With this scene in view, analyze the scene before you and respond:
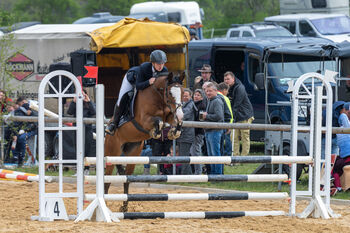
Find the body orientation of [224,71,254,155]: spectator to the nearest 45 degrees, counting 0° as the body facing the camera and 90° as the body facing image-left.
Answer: approximately 45°

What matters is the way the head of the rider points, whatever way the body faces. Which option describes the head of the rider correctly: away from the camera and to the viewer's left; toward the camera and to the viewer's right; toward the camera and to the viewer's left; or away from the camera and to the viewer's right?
toward the camera and to the viewer's right

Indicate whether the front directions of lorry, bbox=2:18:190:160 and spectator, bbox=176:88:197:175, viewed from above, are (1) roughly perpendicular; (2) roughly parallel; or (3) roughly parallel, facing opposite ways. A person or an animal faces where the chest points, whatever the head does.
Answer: roughly perpendicular

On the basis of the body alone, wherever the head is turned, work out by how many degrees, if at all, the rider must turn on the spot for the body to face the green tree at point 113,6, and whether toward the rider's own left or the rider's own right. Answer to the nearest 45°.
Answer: approximately 135° to the rider's own left

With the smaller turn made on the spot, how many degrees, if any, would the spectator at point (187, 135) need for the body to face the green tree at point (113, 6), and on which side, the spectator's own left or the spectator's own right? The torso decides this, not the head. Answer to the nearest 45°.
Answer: approximately 135° to the spectator's own right

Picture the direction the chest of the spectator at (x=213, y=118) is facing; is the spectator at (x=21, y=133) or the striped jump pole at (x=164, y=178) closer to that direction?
the striped jump pole

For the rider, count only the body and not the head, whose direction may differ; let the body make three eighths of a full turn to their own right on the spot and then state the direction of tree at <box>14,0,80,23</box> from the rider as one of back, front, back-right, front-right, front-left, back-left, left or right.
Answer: right

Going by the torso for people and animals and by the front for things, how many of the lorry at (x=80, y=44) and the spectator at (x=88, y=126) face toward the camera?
1

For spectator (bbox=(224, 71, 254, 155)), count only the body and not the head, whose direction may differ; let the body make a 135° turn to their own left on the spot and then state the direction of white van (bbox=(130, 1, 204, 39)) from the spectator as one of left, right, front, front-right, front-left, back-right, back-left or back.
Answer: left

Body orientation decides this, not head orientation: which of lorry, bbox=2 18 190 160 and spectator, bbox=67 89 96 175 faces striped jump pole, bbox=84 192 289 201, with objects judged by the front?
the spectator

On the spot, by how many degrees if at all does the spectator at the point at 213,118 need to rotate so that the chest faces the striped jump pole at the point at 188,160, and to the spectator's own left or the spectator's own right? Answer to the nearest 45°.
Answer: approximately 45° to the spectator's own left

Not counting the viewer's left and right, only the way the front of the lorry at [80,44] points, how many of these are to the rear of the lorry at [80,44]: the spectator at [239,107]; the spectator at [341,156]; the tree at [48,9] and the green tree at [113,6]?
2

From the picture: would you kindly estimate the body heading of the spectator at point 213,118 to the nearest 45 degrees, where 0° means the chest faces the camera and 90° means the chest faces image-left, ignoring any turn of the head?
approximately 45°

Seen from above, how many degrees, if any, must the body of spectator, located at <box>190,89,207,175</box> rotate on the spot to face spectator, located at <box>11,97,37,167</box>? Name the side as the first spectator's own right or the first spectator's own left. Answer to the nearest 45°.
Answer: approximately 90° to the first spectator's own right
